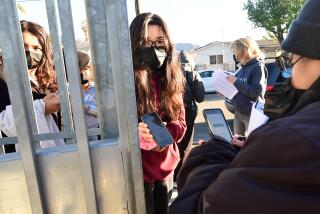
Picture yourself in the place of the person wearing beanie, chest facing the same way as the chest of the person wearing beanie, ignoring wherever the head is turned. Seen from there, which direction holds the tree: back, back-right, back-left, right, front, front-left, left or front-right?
front-right

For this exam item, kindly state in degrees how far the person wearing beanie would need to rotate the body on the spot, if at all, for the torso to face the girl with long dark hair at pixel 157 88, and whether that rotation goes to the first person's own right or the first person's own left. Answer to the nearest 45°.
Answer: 0° — they already face them

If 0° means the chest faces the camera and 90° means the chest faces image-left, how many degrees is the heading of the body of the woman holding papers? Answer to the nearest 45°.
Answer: approximately 90°

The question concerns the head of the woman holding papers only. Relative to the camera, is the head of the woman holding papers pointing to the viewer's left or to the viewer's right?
to the viewer's left

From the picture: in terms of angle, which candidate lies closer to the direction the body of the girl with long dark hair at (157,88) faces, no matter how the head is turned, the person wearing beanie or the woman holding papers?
the person wearing beanie

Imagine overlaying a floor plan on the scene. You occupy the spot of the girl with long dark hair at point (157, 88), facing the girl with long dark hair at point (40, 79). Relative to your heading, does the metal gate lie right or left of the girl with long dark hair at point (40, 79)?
left
